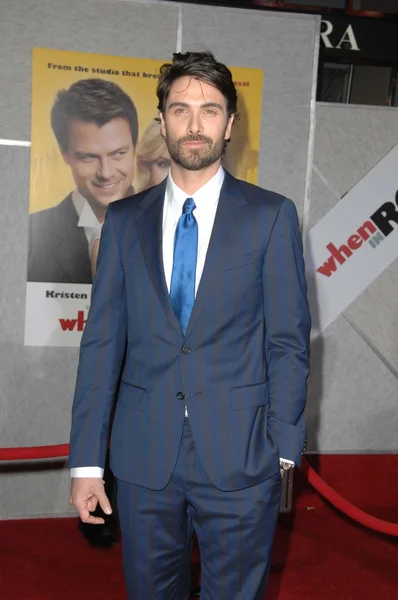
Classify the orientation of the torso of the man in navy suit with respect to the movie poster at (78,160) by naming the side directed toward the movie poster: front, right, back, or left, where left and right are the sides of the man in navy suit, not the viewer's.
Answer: back

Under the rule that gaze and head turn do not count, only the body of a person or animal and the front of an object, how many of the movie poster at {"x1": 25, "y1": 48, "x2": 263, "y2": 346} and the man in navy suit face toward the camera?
2

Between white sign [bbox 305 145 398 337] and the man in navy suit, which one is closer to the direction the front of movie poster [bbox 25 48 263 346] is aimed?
the man in navy suit

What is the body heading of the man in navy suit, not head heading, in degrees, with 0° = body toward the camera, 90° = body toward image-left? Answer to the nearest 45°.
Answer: approximately 0°

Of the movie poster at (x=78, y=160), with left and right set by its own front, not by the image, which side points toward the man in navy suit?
front

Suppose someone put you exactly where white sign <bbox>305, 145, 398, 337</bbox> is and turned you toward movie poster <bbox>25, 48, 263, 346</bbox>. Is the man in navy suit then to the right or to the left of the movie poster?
left
